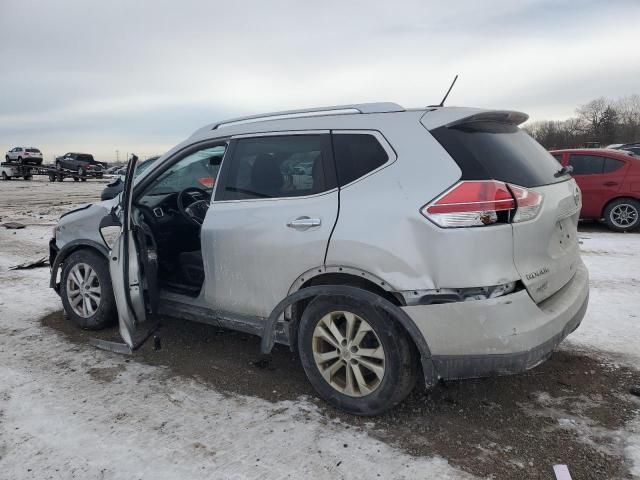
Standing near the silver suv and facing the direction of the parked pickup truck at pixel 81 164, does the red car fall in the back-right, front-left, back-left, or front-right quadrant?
front-right

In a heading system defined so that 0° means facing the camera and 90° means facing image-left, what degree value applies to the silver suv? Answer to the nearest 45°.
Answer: approximately 135°

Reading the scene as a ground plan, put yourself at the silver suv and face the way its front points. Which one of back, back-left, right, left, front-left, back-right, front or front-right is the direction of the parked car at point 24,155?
front

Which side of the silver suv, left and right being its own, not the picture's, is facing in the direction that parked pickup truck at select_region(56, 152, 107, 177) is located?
front

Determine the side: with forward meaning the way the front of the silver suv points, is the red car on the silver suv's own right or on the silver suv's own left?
on the silver suv's own right

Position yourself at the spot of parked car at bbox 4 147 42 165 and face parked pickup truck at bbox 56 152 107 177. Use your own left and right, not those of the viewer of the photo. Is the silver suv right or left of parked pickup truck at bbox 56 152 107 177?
right

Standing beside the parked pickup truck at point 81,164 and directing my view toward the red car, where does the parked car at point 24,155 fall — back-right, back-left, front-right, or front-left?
back-right
